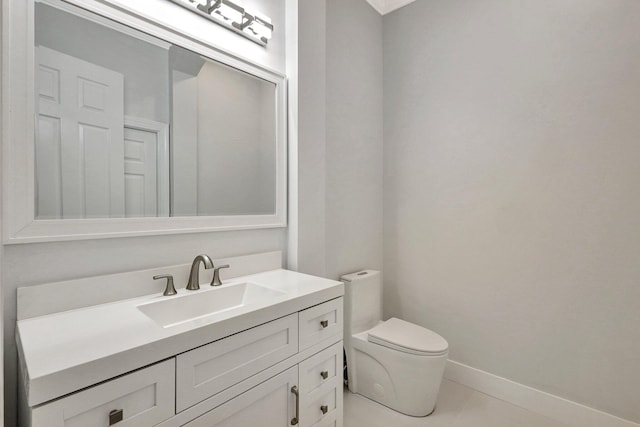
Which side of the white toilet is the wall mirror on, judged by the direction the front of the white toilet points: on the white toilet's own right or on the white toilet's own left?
on the white toilet's own right

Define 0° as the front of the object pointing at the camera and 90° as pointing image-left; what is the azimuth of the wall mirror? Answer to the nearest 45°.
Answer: approximately 315°

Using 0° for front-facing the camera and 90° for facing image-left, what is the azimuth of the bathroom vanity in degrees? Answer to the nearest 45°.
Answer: approximately 315°
